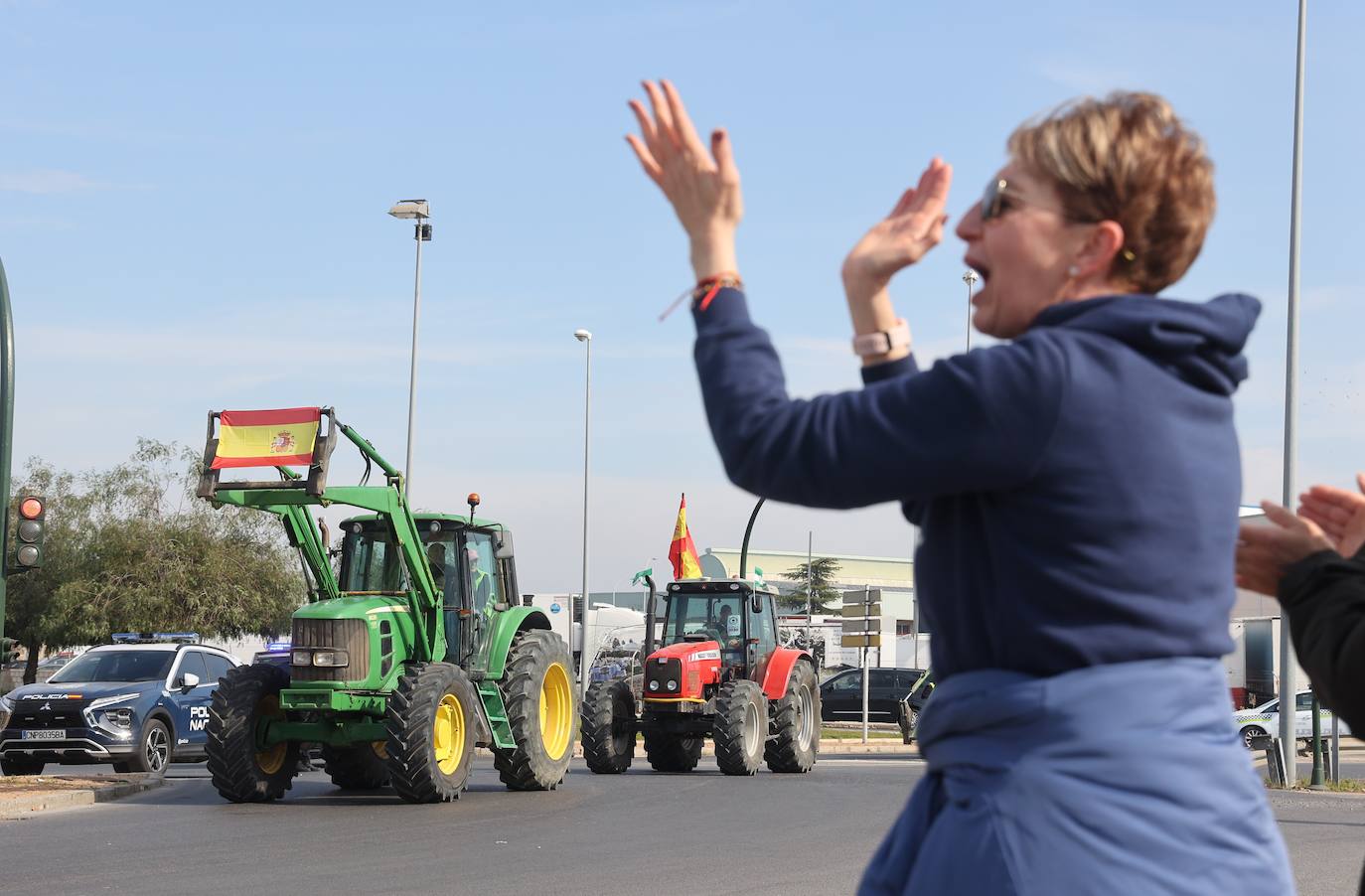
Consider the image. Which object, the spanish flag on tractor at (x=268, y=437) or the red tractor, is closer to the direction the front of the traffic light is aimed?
the spanish flag on tractor

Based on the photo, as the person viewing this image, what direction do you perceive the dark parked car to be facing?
facing to the left of the viewer

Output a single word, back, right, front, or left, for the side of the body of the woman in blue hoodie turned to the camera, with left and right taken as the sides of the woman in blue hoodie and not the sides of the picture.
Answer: left

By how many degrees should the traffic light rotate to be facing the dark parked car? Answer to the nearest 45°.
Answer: approximately 135° to its left

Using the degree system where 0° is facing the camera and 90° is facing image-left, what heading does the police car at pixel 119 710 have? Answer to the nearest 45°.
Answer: approximately 45°

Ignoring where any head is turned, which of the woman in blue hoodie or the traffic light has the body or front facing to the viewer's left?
the woman in blue hoodie

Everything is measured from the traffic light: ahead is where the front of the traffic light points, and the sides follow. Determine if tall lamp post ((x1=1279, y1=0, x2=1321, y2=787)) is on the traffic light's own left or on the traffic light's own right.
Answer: on the traffic light's own left

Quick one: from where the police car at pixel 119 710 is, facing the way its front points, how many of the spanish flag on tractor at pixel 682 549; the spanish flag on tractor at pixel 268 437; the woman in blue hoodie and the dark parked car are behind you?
2

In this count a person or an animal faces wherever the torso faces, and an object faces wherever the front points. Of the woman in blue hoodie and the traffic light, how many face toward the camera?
1
